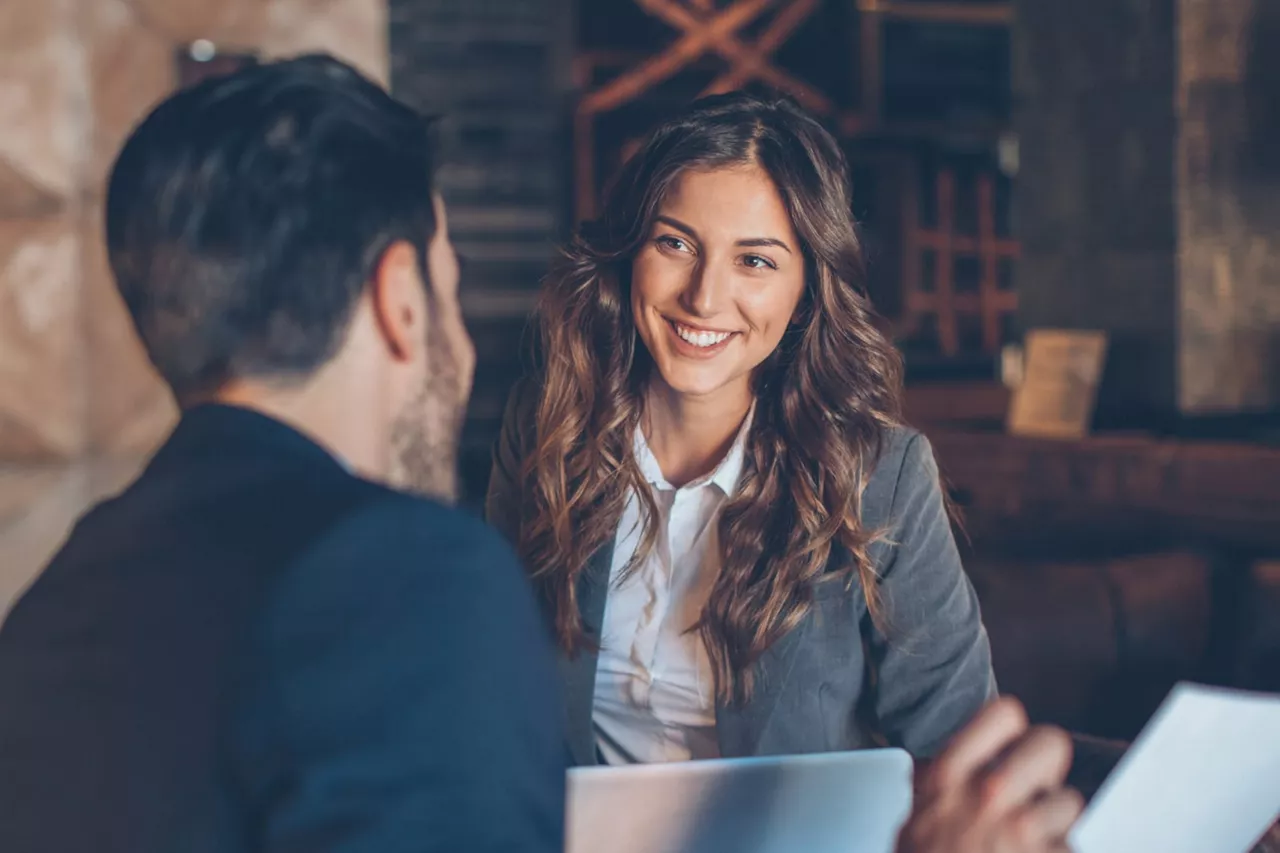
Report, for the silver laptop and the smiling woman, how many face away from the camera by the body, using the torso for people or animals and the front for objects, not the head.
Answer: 1

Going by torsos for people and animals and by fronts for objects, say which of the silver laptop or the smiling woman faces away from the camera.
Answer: the silver laptop

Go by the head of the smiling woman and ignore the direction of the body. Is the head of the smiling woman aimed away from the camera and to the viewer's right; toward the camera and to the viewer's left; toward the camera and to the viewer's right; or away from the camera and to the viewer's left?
toward the camera and to the viewer's left

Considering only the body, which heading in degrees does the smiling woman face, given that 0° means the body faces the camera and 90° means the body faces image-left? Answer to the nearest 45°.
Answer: approximately 45°

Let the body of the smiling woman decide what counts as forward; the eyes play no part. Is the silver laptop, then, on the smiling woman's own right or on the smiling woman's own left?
on the smiling woman's own left

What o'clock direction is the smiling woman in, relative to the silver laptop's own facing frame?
The smiling woman is roughly at 12 o'clock from the silver laptop.

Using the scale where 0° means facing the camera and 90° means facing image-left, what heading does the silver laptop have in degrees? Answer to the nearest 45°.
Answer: approximately 180°
